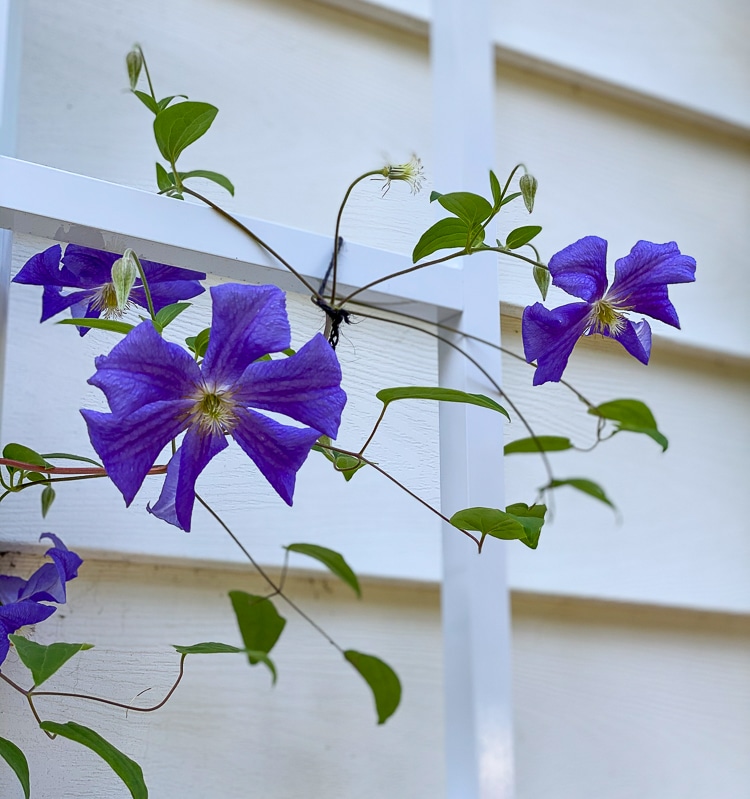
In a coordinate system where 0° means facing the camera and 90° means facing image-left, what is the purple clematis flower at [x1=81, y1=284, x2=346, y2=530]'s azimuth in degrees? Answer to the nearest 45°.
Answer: approximately 0°

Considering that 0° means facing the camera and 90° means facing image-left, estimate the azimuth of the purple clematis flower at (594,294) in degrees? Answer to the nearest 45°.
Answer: approximately 0°

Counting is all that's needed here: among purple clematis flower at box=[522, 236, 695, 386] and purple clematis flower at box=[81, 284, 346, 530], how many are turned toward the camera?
2
